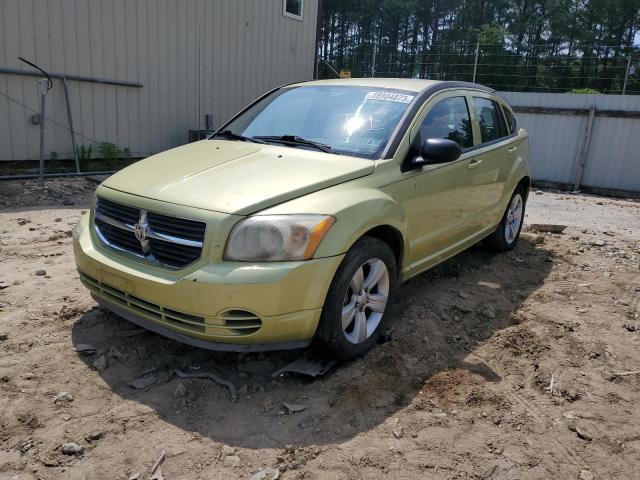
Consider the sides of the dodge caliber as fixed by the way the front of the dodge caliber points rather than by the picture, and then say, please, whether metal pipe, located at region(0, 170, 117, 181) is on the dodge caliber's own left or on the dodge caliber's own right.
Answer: on the dodge caliber's own right

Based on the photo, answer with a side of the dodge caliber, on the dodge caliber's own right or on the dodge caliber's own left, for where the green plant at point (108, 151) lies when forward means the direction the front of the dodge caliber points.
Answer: on the dodge caliber's own right

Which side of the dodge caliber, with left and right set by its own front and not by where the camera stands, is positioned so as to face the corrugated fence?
back

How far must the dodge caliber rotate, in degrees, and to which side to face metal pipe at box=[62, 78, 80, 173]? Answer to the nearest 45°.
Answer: approximately 90° to its right

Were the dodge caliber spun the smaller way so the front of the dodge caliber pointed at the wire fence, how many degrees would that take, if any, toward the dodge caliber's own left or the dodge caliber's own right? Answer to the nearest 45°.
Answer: approximately 135° to the dodge caliber's own right

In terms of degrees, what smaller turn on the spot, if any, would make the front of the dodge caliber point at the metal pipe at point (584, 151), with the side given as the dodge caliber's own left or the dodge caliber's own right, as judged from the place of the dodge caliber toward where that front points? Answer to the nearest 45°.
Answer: approximately 180°

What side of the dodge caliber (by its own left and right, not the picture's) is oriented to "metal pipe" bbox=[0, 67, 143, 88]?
right

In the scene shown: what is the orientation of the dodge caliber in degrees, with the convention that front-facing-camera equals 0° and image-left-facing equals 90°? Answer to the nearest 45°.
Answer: approximately 45°
